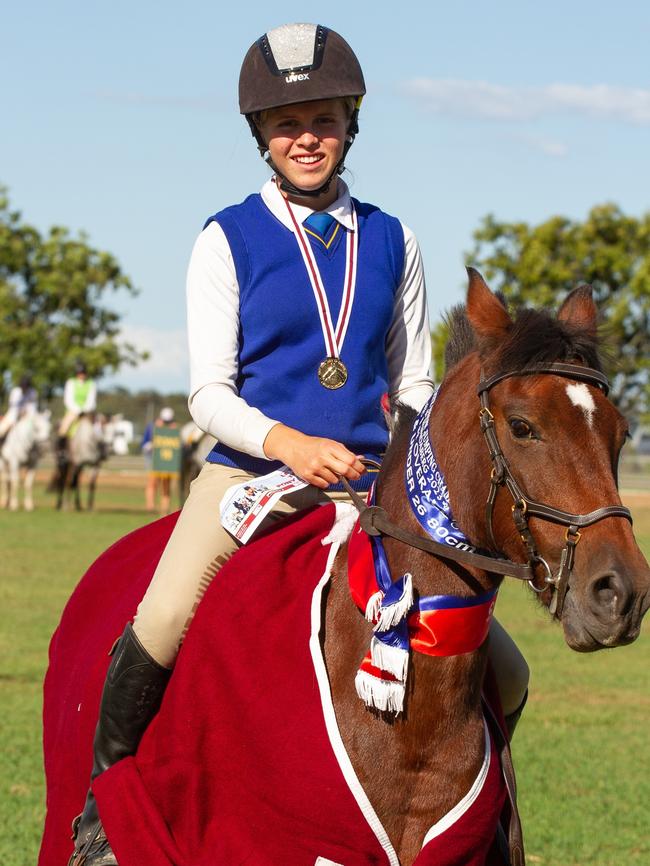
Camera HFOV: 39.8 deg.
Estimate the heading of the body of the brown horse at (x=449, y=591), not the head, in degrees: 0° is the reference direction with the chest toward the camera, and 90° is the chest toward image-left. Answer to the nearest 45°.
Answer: approximately 315°

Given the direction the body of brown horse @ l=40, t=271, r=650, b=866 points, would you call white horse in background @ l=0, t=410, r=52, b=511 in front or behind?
behind

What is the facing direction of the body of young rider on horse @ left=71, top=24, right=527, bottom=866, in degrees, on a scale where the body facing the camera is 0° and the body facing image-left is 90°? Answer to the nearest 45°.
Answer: approximately 0°
